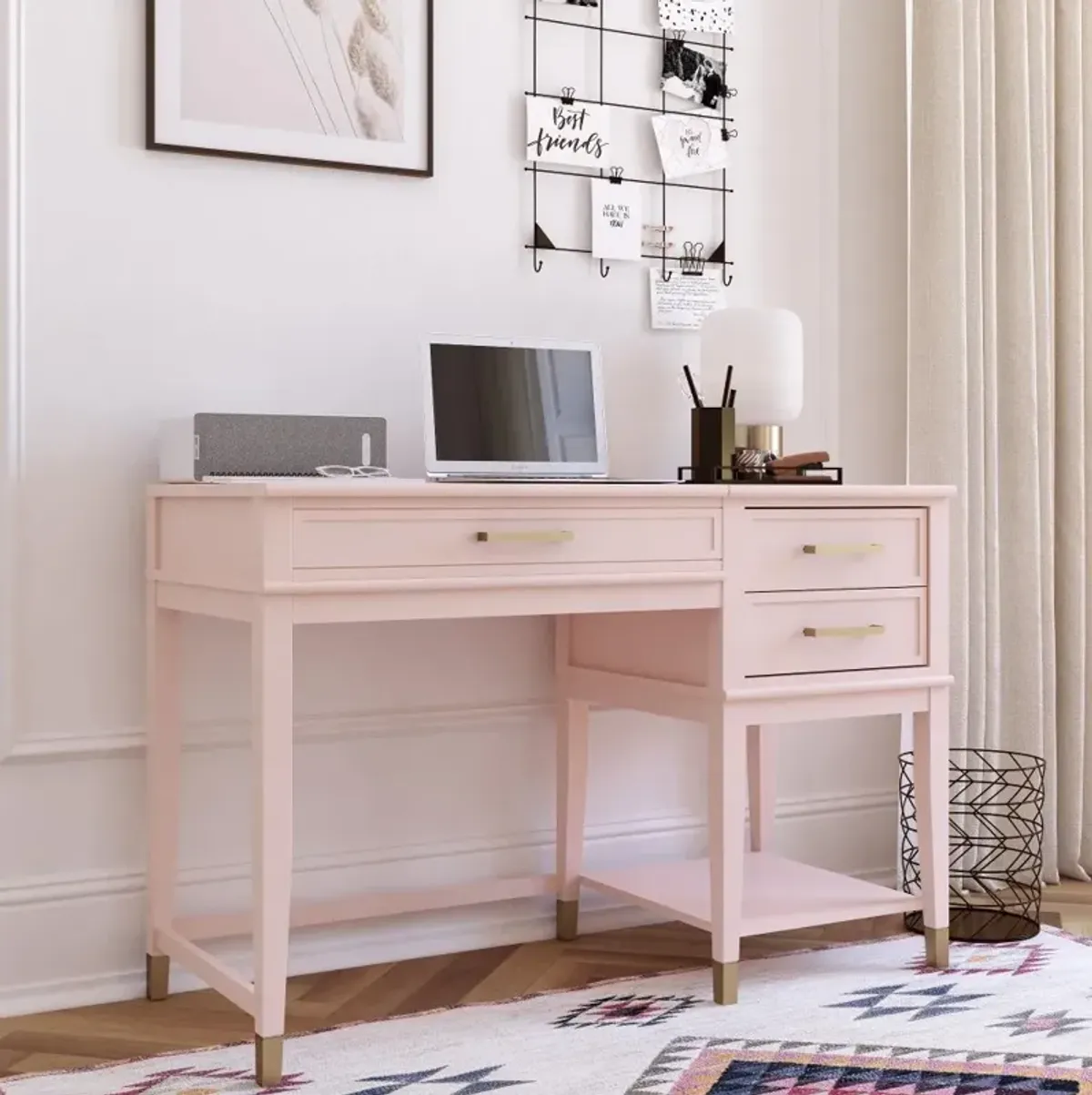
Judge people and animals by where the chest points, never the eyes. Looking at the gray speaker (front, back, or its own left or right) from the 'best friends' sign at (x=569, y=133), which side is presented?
left

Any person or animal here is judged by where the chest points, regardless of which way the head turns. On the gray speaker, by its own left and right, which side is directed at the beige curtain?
left

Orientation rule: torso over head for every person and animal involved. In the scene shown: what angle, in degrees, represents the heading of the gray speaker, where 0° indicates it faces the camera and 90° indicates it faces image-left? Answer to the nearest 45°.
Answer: approximately 315°

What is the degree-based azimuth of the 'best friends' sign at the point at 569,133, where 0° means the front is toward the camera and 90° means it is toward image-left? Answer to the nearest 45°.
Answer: approximately 315°
